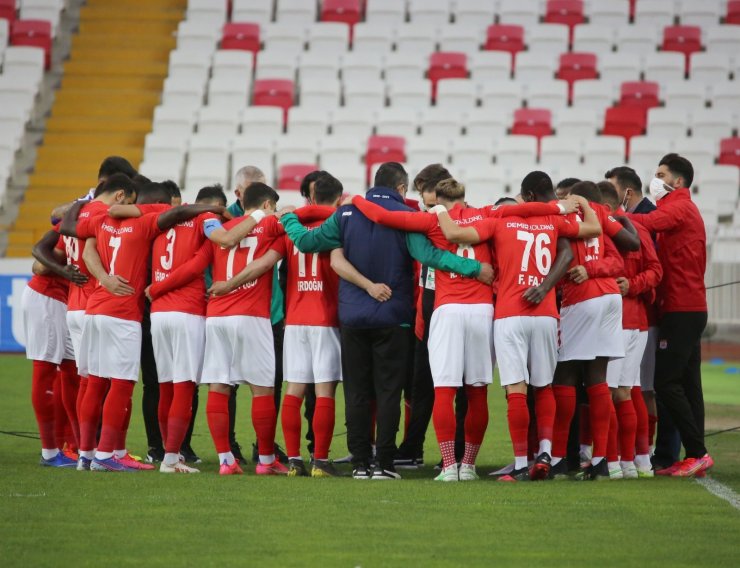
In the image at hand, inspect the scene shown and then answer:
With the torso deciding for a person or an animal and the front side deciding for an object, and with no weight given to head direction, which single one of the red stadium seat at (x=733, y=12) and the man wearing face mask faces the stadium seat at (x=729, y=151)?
the red stadium seat

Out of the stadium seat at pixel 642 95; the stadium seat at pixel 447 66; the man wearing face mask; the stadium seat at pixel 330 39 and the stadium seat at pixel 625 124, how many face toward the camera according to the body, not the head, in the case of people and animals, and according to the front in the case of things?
4

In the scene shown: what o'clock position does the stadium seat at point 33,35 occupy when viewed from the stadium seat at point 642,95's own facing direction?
the stadium seat at point 33,35 is roughly at 3 o'clock from the stadium seat at point 642,95.

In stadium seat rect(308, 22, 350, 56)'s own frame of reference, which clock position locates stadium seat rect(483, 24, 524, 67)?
stadium seat rect(483, 24, 524, 67) is roughly at 9 o'clock from stadium seat rect(308, 22, 350, 56).

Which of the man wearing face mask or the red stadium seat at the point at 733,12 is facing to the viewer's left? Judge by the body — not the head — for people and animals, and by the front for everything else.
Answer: the man wearing face mask

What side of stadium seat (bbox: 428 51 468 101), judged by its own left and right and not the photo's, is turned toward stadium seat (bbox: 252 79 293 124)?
right

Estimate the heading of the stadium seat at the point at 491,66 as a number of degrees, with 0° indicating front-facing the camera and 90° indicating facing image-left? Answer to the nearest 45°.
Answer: approximately 0°

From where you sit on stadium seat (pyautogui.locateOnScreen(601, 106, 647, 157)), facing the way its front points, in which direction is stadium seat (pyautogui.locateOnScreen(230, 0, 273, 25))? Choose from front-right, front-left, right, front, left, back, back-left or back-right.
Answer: right

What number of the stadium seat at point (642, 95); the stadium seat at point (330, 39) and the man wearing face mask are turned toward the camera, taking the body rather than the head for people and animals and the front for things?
2

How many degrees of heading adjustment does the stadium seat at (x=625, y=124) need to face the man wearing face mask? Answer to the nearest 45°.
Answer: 0° — it already faces them

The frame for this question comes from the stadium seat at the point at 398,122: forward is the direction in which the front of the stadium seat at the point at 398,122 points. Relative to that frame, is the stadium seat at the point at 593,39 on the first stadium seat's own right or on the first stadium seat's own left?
on the first stadium seat's own left

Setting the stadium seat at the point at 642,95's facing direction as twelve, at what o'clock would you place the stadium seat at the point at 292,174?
the stadium seat at the point at 292,174 is roughly at 2 o'clock from the stadium seat at the point at 642,95.

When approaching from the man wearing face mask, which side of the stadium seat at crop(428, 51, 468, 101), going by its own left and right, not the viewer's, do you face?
front
